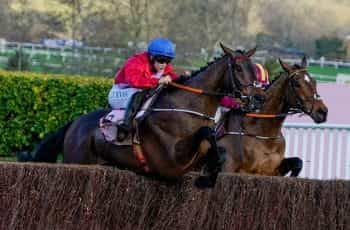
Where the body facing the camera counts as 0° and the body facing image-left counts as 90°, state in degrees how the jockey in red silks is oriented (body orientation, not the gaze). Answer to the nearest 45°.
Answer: approximately 315°

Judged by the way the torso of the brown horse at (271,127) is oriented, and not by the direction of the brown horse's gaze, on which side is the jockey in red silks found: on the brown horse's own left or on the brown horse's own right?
on the brown horse's own right

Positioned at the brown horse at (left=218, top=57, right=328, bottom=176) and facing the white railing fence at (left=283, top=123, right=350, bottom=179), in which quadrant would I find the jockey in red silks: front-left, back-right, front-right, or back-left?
back-left

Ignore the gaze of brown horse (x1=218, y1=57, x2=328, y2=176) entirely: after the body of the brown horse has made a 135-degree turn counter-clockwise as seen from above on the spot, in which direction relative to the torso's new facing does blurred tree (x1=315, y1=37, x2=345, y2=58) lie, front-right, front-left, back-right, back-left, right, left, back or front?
front

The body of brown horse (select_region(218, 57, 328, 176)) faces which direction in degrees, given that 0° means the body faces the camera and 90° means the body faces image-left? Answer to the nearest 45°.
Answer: approximately 315°
